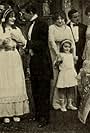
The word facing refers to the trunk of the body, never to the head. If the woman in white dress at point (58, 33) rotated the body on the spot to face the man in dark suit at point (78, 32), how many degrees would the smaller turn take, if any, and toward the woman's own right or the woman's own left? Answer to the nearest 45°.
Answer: approximately 90° to the woman's own left

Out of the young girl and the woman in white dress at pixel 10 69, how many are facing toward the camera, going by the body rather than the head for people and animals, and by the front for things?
2

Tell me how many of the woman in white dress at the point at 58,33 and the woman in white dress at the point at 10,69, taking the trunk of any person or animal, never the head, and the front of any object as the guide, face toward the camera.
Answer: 2

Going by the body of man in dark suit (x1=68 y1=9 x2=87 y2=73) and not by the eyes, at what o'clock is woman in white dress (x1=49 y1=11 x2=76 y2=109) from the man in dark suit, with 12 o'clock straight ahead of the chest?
The woman in white dress is roughly at 1 o'clock from the man in dark suit.

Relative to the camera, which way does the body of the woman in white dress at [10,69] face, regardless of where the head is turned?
toward the camera

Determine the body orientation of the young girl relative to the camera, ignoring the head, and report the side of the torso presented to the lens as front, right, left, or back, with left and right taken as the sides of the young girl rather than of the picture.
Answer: front

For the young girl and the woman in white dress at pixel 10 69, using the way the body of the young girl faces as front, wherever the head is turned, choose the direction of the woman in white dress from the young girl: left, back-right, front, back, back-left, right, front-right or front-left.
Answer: right

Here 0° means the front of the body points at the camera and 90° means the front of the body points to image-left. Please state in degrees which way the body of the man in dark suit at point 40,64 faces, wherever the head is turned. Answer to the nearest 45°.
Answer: approximately 45°

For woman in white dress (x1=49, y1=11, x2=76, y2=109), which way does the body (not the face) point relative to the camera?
toward the camera

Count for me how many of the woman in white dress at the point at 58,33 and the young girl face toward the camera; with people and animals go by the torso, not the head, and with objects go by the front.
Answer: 2
